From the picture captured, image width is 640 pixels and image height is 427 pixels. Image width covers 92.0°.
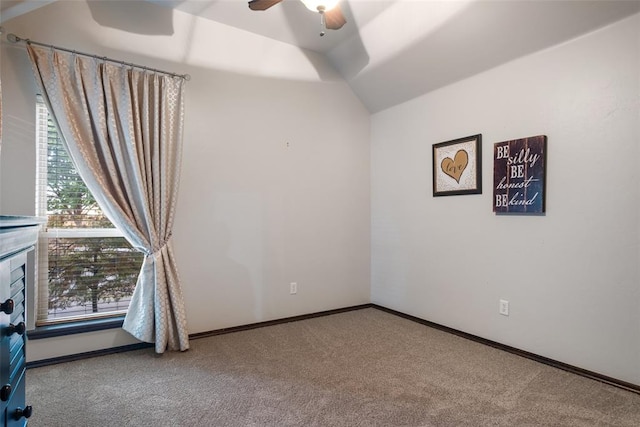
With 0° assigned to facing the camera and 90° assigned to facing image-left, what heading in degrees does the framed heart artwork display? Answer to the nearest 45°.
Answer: approximately 45°

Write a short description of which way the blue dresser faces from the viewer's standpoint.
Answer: facing to the right of the viewer

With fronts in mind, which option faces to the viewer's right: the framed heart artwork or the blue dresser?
the blue dresser

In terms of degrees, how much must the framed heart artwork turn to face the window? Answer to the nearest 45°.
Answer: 0° — it already faces it

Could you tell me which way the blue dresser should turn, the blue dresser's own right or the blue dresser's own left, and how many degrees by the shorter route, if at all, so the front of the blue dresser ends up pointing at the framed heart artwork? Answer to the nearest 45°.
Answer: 0° — it already faces it

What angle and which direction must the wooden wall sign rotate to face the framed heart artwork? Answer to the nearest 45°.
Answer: approximately 90° to its right

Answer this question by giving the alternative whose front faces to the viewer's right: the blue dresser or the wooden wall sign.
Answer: the blue dresser

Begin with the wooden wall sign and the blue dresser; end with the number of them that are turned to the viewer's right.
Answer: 1
